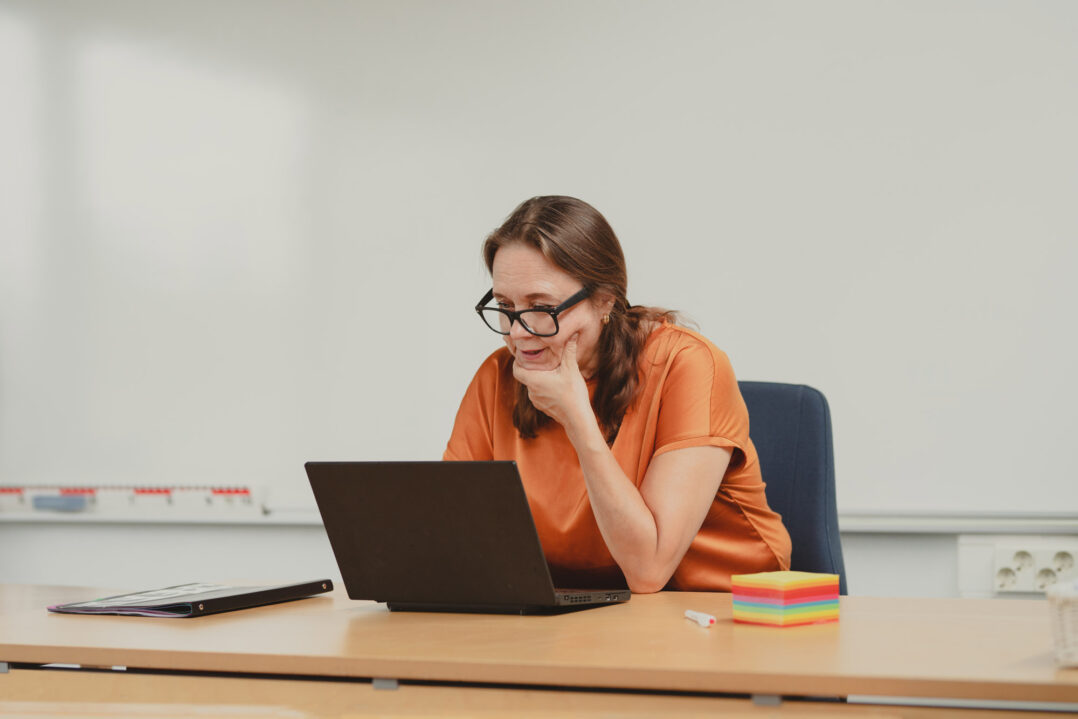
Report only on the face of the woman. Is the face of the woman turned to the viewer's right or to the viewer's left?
to the viewer's left

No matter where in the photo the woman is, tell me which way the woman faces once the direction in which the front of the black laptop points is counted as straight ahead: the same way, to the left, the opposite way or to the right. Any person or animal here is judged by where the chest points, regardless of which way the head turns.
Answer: the opposite way

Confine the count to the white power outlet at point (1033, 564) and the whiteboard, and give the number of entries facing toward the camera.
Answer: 2

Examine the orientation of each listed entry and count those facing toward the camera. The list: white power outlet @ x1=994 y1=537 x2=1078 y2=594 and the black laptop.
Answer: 1

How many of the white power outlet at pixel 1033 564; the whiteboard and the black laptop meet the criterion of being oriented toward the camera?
2

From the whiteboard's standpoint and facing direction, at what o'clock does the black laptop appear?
The black laptop is roughly at 12 o'clock from the whiteboard.

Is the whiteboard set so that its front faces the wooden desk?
yes

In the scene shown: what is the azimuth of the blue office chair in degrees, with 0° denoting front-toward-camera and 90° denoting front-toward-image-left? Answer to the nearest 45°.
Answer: approximately 45°
